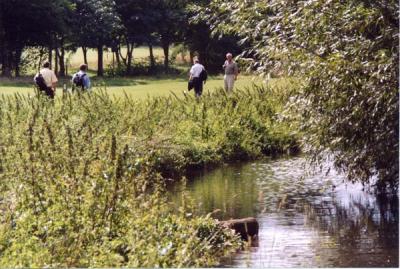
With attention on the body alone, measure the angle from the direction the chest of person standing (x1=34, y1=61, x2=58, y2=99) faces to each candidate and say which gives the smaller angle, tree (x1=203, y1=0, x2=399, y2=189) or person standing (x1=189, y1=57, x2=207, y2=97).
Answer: the person standing

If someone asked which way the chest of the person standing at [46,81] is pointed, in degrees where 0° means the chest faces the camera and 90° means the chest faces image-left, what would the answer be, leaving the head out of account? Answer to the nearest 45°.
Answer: approximately 180°

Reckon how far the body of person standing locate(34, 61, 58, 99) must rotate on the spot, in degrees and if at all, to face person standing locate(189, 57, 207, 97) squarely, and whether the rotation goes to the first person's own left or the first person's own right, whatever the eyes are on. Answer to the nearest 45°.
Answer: approximately 45° to the first person's own right
